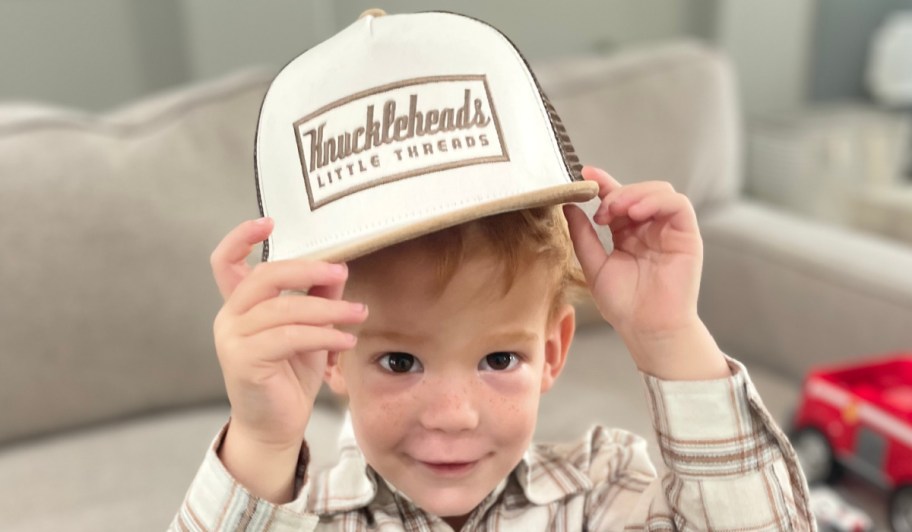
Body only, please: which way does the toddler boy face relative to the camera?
toward the camera
